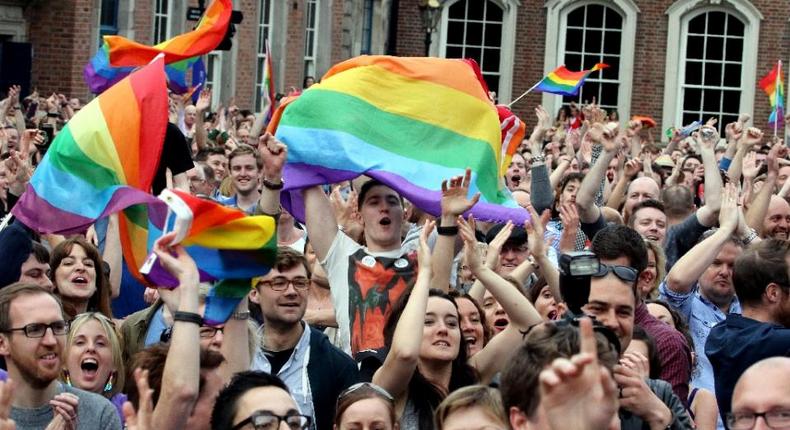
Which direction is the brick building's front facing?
toward the camera

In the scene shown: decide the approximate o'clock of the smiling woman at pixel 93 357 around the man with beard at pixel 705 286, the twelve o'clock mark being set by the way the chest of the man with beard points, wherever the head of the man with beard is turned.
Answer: The smiling woman is roughly at 3 o'clock from the man with beard.

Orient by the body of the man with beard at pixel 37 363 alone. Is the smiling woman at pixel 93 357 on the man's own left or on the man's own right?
on the man's own left

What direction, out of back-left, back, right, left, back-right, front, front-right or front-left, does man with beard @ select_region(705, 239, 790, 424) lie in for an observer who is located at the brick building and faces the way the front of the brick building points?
front

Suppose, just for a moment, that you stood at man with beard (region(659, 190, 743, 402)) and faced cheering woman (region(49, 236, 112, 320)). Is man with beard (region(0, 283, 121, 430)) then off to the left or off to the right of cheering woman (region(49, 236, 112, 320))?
left

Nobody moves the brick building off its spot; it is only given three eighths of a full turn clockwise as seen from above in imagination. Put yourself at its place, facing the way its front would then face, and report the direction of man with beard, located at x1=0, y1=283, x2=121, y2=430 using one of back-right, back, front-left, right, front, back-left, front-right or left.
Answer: back-left

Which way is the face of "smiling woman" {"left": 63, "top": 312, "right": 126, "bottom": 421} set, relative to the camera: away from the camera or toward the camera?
toward the camera

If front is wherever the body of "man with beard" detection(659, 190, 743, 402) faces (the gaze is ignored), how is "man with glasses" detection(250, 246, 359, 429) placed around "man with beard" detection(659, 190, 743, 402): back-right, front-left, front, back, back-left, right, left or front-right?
right

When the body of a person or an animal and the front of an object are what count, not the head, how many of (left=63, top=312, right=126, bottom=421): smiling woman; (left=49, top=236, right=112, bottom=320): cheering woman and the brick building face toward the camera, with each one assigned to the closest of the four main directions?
3

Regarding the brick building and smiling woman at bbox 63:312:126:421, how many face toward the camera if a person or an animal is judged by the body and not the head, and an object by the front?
2

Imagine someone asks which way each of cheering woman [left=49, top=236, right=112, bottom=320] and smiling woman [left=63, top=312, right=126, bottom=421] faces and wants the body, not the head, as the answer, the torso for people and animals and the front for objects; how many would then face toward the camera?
2

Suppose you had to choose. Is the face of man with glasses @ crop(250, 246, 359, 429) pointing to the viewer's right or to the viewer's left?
to the viewer's right

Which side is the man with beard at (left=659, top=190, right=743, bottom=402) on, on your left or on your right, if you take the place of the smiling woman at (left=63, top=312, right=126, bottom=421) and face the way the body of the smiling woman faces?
on your left

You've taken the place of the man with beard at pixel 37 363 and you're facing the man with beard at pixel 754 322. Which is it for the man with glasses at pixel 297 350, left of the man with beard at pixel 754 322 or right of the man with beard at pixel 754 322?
left

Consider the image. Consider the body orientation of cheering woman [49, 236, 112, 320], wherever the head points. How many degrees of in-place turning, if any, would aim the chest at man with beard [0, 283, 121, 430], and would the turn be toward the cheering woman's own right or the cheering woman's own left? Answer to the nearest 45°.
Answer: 0° — they already face them

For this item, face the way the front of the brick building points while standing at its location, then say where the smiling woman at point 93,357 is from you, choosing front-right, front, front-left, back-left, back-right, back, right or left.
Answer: front

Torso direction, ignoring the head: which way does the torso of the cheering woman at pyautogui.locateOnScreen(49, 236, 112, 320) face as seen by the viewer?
toward the camera

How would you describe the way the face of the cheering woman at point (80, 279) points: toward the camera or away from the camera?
toward the camera

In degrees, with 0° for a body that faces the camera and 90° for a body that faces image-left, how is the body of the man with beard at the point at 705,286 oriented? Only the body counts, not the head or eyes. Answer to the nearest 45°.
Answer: approximately 315°

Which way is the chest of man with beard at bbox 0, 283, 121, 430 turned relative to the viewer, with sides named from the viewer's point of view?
facing the viewer and to the right of the viewer
